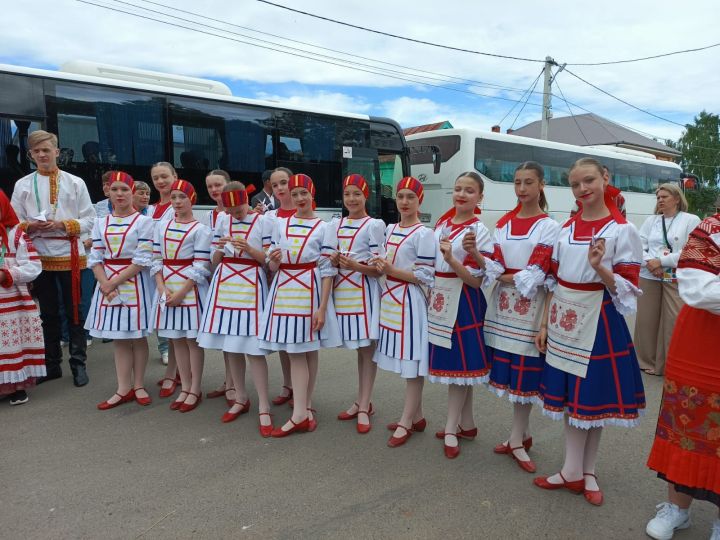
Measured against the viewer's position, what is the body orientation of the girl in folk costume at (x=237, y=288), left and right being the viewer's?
facing the viewer

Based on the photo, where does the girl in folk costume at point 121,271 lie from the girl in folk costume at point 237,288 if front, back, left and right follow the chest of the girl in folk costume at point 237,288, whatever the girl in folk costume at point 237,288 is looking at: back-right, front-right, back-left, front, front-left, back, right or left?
back-right

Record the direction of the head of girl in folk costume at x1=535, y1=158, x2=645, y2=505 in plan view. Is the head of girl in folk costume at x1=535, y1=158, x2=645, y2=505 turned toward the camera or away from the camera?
toward the camera

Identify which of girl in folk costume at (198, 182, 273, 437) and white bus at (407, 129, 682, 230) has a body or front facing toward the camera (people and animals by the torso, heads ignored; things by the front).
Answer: the girl in folk costume

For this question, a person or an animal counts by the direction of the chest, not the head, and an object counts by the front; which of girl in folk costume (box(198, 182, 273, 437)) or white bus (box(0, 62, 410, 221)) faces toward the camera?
the girl in folk costume

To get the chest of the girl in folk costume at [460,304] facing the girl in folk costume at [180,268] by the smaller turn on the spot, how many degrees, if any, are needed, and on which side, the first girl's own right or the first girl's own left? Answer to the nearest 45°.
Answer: approximately 45° to the first girl's own right

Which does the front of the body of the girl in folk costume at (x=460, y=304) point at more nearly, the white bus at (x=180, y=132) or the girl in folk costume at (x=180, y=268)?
the girl in folk costume

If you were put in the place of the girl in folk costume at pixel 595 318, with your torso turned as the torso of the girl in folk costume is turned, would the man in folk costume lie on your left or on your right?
on your right

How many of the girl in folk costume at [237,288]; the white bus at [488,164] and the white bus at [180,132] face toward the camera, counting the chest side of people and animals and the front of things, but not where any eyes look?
1

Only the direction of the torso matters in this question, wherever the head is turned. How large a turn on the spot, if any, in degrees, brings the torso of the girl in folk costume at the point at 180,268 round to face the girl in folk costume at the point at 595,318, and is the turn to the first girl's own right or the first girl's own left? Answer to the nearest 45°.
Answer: approximately 90° to the first girl's own left

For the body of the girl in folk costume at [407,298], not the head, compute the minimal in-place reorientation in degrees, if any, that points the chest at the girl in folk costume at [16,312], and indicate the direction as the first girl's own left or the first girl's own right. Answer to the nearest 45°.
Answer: approximately 45° to the first girl's own right

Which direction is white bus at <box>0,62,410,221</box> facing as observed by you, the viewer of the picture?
facing away from the viewer and to the right of the viewer

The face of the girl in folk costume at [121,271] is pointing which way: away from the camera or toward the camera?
toward the camera

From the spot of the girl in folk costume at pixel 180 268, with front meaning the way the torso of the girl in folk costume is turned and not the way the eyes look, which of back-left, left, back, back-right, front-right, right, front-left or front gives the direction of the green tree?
back

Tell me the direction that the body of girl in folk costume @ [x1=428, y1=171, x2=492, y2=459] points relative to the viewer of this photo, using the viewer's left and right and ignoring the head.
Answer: facing the viewer and to the left of the viewer
